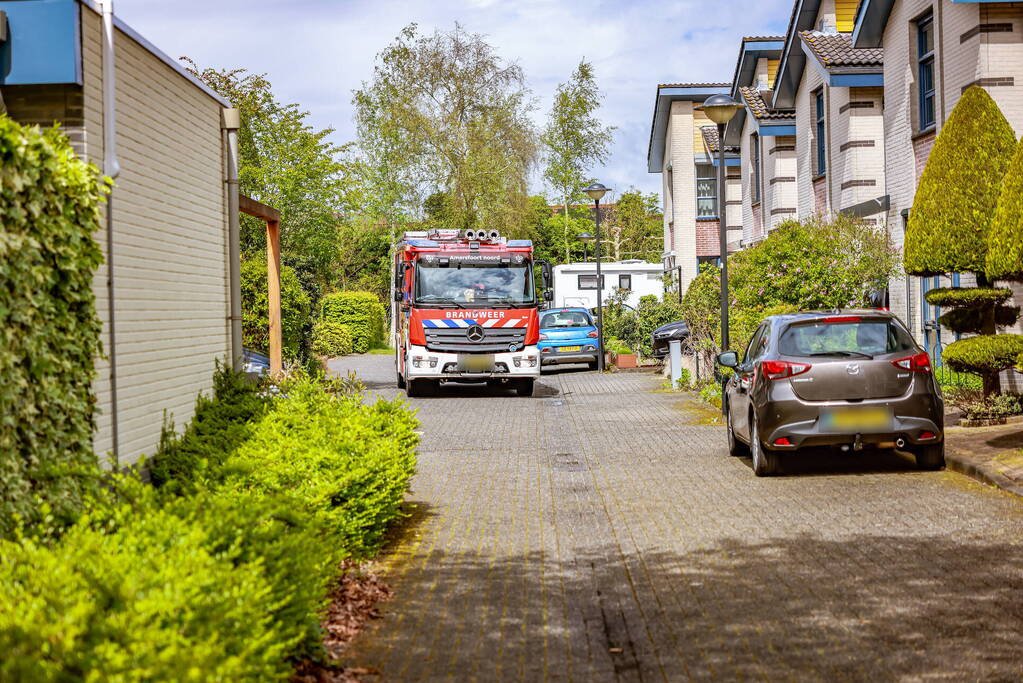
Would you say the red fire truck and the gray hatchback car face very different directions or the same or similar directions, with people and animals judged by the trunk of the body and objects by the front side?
very different directions

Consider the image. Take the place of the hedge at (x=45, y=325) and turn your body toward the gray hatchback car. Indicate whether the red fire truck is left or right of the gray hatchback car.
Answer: left

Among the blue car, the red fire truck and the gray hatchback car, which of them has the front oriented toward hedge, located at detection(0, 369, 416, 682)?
the red fire truck

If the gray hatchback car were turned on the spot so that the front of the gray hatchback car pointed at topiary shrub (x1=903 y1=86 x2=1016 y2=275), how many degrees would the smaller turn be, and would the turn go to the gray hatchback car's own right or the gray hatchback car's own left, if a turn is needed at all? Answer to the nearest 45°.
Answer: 0° — it already faces it

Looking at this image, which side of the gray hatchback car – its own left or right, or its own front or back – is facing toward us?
back
